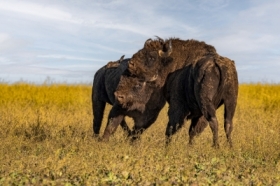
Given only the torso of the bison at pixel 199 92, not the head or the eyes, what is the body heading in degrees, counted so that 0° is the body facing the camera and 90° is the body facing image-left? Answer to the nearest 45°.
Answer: approximately 135°
